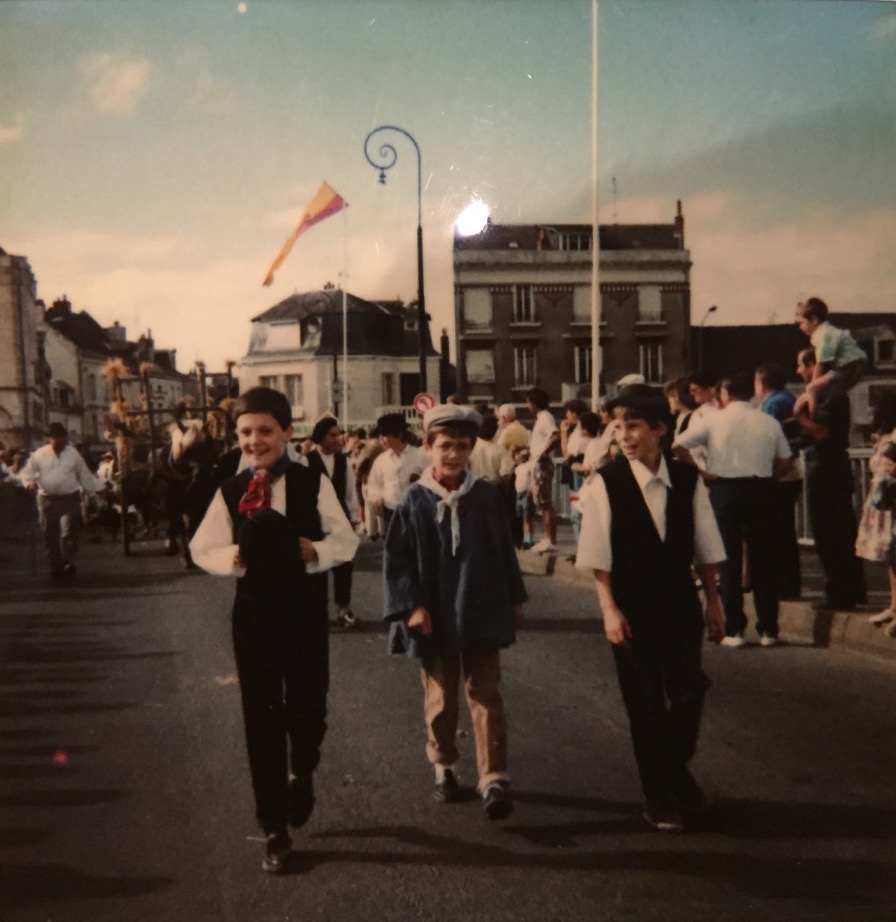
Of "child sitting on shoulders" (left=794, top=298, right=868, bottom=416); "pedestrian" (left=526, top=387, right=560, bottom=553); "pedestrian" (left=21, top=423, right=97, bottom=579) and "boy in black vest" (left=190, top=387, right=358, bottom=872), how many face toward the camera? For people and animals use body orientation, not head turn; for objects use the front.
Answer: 2

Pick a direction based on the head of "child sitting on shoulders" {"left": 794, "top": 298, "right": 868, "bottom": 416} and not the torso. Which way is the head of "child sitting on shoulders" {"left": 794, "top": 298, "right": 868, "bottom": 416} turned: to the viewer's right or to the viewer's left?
to the viewer's left

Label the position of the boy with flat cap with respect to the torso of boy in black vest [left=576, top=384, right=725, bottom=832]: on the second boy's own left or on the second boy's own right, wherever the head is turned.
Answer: on the second boy's own right

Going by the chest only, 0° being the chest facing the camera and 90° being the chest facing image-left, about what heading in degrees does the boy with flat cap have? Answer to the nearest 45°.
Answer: approximately 0°

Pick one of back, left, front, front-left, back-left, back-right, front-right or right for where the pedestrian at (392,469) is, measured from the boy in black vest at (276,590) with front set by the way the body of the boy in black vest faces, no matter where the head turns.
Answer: back-left

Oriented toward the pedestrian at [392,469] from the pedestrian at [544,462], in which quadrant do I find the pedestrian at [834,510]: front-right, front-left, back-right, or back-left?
back-left

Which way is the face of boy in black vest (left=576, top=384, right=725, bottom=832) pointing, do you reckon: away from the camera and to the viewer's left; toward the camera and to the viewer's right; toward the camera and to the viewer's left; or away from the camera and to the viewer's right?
toward the camera and to the viewer's left
